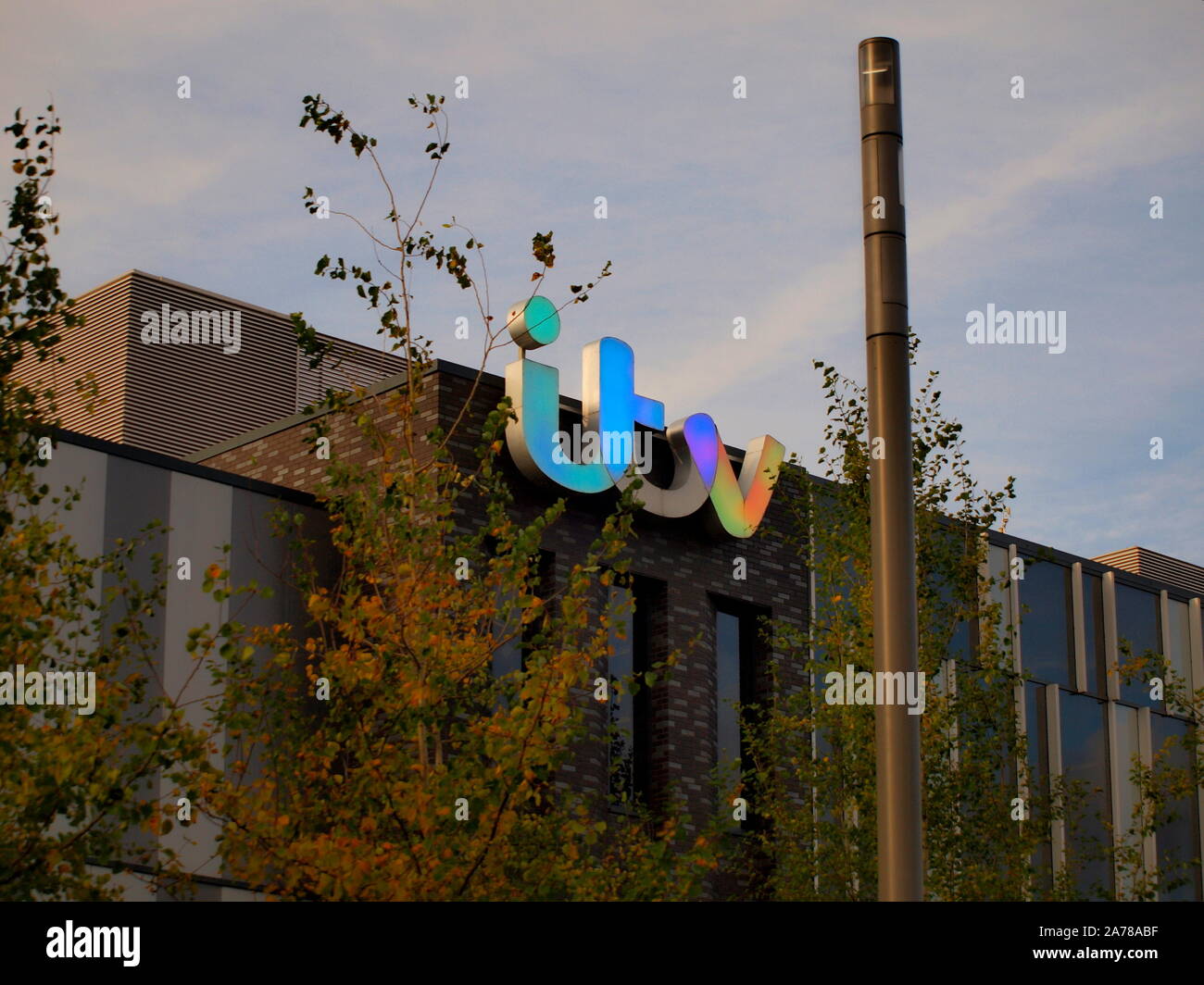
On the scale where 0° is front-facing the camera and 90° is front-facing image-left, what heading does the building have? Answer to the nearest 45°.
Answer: approximately 315°

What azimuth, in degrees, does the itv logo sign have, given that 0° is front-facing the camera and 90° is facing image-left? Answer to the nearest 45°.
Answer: approximately 315°

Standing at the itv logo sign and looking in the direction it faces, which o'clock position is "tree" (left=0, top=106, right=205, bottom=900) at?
The tree is roughly at 2 o'clock from the itv logo sign.

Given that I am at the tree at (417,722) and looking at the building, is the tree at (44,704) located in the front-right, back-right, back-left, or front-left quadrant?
back-left

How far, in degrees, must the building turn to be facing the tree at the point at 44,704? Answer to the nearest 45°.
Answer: approximately 45° to its right
